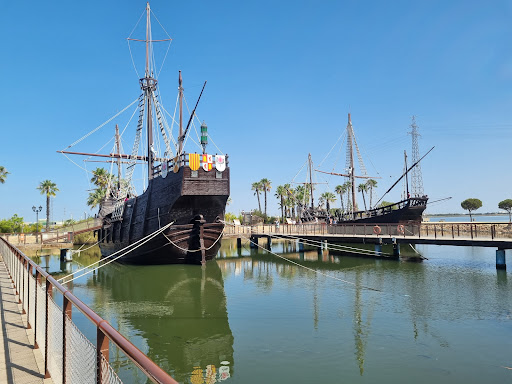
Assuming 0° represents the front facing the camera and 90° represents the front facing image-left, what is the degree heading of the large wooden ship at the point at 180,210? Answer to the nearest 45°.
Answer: approximately 135°

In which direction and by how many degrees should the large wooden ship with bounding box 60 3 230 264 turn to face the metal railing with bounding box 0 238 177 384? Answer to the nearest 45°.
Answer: approximately 135° to its left
